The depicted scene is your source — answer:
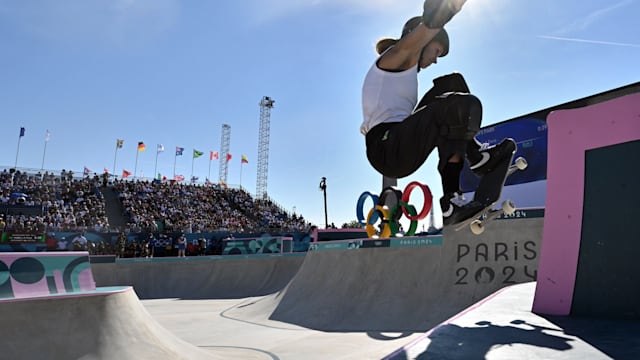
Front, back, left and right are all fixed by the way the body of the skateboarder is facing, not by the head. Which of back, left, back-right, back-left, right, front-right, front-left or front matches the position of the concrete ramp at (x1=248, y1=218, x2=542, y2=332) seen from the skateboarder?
left

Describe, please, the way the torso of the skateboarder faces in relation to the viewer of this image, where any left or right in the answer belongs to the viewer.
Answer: facing to the right of the viewer

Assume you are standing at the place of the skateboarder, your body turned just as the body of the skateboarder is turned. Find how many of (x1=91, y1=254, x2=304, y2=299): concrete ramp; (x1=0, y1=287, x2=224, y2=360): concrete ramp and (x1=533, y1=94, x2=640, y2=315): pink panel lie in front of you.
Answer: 1

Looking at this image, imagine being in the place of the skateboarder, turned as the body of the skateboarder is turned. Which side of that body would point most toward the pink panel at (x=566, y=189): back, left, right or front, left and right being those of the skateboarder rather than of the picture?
front

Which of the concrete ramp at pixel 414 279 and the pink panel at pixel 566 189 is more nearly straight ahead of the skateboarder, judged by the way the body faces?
the pink panel

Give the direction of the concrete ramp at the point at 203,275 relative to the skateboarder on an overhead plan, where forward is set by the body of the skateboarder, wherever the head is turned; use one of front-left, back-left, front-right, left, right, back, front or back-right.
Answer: back-left

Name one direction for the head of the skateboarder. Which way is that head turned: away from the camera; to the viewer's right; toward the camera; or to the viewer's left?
to the viewer's right

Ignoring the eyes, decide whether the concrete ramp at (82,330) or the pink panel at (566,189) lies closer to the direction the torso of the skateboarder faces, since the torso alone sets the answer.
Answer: the pink panel

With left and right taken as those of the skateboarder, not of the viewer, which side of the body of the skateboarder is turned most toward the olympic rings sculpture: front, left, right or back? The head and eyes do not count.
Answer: left

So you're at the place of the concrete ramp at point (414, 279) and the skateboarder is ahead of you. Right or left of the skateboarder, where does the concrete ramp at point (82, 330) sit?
right

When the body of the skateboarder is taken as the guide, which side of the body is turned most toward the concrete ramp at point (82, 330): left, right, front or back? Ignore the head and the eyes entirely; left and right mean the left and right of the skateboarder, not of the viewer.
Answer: back
